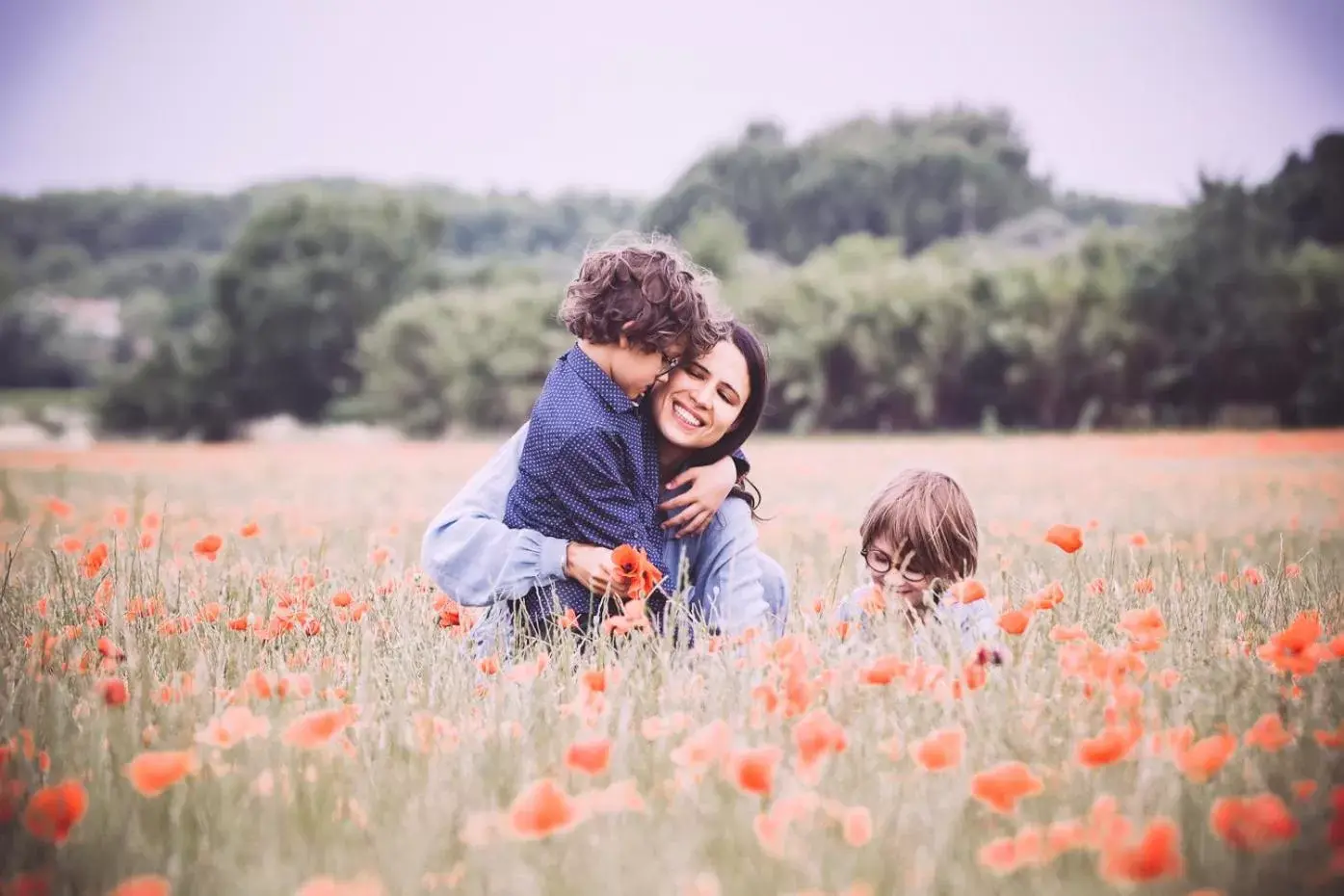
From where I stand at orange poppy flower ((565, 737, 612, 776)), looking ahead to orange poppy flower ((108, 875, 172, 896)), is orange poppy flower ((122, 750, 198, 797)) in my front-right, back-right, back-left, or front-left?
front-right

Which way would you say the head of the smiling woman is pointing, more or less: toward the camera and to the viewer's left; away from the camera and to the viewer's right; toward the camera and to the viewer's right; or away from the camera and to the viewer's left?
toward the camera and to the viewer's left

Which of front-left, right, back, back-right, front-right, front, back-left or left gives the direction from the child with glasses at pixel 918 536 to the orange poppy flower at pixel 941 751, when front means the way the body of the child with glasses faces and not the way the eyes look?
front-left

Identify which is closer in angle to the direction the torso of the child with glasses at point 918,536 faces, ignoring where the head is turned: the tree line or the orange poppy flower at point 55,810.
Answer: the orange poppy flower

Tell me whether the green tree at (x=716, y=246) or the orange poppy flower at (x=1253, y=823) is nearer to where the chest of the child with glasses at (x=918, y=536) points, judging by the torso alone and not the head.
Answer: the orange poppy flower

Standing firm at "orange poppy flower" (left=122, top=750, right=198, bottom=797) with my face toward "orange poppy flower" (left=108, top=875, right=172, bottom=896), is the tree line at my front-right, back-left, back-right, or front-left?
back-left

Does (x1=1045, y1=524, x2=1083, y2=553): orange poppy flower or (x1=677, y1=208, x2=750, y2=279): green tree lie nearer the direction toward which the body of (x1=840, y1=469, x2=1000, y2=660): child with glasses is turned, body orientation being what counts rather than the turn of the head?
the orange poppy flower

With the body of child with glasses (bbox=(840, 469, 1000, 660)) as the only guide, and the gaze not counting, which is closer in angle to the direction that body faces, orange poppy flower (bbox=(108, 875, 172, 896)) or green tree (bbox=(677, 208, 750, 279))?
the orange poppy flower

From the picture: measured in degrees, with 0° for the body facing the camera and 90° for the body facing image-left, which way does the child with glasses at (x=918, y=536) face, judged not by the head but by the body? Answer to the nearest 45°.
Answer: approximately 45°
